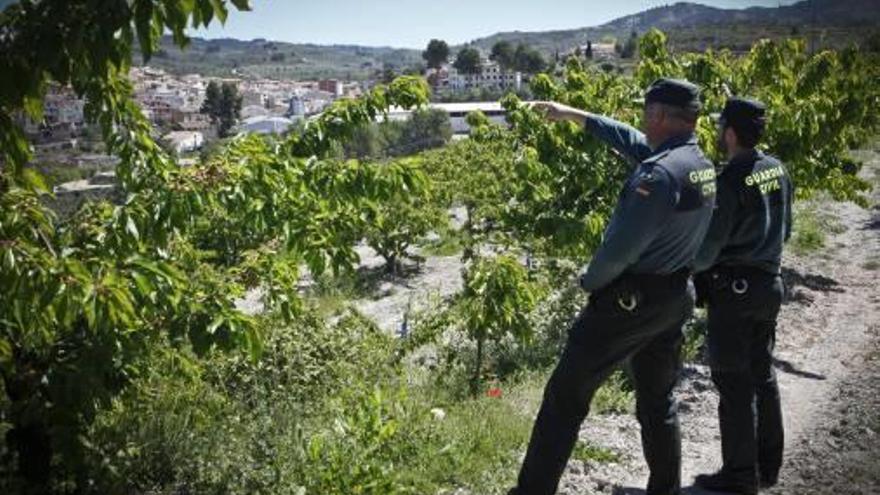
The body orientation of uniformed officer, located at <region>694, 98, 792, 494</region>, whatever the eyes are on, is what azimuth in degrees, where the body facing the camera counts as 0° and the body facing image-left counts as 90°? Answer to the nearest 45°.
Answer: approximately 135°

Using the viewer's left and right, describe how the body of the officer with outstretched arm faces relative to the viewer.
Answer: facing away from the viewer and to the left of the viewer

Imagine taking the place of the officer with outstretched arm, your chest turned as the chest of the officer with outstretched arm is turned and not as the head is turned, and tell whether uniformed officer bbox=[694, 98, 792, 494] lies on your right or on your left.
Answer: on your right

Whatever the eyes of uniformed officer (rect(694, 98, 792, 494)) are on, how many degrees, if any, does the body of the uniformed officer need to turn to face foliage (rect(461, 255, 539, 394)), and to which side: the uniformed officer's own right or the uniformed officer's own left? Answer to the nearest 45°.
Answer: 0° — they already face it

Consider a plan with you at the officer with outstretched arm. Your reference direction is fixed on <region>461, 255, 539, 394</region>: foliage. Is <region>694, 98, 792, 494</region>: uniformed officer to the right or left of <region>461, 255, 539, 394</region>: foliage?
right

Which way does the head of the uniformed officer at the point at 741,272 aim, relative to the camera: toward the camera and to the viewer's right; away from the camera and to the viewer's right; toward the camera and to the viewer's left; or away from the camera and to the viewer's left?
away from the camera and to the viewer's left

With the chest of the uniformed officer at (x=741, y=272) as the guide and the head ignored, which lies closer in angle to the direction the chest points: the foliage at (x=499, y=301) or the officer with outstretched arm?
the foliage

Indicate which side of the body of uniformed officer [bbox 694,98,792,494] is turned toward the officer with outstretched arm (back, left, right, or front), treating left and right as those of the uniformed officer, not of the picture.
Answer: left
